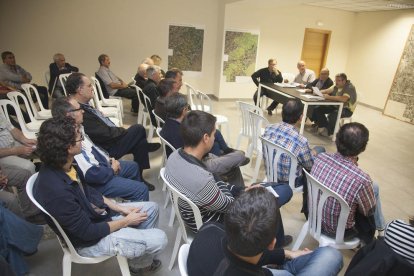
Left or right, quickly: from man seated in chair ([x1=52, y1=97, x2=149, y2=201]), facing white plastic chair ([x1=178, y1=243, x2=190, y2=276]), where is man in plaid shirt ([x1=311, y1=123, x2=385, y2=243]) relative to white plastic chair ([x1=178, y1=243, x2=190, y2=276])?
left

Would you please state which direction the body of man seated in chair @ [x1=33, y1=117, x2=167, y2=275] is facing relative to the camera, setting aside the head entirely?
to the viewer's right

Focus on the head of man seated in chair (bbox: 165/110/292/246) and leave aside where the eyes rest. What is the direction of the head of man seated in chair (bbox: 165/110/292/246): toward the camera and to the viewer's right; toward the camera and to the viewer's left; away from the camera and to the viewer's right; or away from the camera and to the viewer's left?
away from the camera and to the viewer's right

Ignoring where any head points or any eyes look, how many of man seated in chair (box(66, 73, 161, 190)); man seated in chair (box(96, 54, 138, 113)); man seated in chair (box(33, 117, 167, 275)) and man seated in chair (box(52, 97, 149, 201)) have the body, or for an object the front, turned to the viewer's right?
4

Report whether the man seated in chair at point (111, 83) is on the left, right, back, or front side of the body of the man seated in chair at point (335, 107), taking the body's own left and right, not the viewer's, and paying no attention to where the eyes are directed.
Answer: front

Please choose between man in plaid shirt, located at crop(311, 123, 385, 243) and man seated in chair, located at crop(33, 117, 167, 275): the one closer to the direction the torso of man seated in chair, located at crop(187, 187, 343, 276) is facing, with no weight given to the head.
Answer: the man in plaid shirt

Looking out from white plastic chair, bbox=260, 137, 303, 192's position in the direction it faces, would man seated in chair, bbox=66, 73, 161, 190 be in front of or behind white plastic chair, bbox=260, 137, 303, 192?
behind

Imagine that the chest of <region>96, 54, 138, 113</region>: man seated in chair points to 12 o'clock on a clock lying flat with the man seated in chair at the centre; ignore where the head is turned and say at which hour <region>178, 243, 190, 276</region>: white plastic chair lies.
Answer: The white plastic chair is roughly at 3 o'clock from the man seated in chair.

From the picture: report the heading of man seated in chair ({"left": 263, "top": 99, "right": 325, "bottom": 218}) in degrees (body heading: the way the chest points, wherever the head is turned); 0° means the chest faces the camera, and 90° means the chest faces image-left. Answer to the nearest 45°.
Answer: approximately 225°

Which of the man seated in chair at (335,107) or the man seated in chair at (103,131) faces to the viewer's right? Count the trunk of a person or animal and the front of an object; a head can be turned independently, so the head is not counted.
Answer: the man seated in chair at (103,131)

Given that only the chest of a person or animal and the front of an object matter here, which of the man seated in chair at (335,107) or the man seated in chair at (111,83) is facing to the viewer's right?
the man seated in chair at (111,83)

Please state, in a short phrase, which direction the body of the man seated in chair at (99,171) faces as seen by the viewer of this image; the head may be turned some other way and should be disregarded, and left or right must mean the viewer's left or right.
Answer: facing to the right of the viewer

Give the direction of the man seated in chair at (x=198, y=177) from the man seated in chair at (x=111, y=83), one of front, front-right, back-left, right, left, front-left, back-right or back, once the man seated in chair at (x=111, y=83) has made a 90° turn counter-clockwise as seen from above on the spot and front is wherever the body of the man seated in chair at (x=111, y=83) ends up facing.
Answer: back

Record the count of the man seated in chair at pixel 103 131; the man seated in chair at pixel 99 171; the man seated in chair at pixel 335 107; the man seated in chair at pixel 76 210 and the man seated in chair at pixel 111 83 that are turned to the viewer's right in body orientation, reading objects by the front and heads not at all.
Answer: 4

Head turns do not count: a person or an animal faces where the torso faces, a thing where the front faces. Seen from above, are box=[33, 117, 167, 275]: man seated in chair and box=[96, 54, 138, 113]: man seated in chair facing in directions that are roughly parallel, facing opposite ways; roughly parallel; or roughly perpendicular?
roughly parallel

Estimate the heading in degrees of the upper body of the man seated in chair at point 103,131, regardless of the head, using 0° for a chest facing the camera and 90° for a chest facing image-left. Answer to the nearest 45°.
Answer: approximately 270°

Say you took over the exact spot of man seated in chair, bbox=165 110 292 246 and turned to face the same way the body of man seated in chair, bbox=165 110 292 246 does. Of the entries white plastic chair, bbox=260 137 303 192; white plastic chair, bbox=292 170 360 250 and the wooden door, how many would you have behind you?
0
